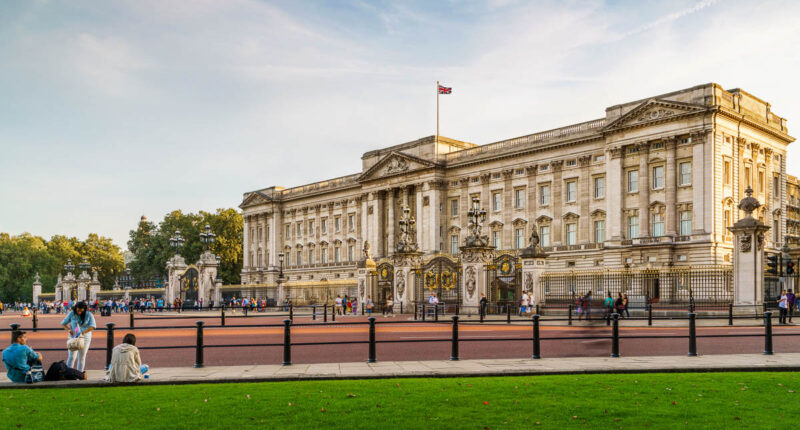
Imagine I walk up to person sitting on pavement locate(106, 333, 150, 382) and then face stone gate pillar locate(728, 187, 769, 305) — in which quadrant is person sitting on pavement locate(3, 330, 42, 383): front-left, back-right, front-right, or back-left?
back-left

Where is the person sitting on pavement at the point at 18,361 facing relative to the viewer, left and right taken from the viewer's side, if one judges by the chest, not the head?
facing away from the viewer and to the right of the viewer

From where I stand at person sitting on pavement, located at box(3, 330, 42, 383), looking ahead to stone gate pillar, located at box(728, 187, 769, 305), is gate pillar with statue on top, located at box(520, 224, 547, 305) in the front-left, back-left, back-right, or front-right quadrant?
front-left

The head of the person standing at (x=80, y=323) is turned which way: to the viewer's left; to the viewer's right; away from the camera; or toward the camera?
toward the camera

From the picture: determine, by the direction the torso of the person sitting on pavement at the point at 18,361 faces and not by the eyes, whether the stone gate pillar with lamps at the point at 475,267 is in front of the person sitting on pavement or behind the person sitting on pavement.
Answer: in front

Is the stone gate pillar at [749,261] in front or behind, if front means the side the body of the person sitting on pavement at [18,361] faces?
in front

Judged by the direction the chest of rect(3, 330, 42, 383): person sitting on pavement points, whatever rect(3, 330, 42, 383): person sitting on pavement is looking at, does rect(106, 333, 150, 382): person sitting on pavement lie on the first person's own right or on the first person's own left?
on the first person's own right

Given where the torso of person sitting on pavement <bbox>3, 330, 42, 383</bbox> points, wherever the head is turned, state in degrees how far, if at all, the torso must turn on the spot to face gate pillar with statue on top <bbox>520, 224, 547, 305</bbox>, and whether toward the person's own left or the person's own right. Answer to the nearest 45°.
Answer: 0° — they already face it
